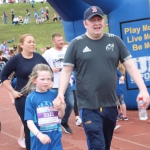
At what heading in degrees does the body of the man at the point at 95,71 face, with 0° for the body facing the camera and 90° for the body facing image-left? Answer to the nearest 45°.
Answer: approximately 0°

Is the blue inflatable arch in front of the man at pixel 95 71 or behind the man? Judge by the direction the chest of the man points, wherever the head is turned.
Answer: behind
